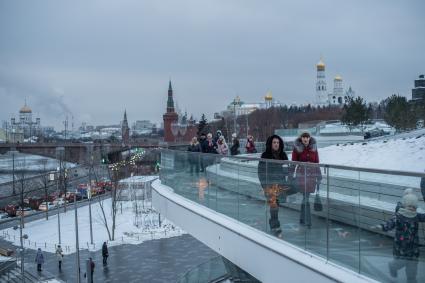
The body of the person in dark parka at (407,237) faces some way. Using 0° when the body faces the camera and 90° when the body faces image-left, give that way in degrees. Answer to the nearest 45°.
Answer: approximately 180°

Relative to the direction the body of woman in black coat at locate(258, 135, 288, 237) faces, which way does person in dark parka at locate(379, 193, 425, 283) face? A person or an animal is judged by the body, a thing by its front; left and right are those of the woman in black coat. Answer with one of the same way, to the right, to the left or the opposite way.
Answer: the opposite way

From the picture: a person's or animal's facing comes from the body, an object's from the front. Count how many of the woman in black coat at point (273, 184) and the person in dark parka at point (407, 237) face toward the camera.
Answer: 1

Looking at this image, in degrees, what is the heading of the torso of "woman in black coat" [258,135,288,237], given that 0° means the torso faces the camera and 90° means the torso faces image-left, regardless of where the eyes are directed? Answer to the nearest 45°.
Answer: approximately 0°

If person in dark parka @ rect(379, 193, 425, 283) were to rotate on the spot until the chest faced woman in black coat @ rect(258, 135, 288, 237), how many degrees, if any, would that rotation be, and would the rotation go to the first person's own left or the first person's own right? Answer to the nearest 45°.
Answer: approximately 45° to the first person's own left

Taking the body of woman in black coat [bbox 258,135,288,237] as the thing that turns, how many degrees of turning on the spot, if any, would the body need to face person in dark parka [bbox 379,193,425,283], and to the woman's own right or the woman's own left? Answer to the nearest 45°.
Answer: approximately 45° to the woman's own left
